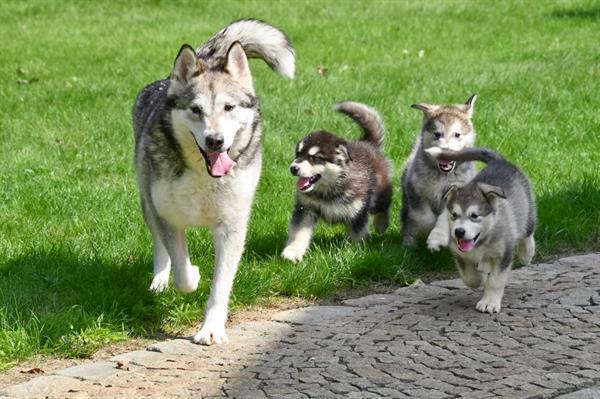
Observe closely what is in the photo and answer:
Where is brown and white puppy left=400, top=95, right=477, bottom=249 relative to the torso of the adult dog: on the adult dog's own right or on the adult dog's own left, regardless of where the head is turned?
on the adult dog's own left

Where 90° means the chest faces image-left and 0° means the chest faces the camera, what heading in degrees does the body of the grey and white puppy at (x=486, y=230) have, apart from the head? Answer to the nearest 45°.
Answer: approximately 45°

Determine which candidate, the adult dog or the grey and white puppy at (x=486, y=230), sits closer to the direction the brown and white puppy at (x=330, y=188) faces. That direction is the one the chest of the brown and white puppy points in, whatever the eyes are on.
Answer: the adult dog

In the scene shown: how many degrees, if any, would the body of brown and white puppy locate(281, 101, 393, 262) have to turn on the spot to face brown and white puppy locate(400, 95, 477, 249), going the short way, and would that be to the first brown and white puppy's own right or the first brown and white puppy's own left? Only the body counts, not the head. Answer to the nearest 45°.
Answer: approximately 135° to the first brown and white puppy's own left

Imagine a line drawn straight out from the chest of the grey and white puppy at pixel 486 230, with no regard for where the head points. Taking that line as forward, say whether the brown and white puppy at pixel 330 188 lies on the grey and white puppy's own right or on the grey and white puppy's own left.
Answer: on the grey and white puppy's own right

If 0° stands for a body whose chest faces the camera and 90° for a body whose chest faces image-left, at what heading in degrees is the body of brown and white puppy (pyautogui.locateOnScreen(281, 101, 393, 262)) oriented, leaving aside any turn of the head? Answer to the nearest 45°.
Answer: approximately 45°

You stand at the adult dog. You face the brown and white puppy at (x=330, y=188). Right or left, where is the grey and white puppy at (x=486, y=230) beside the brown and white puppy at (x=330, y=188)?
right
